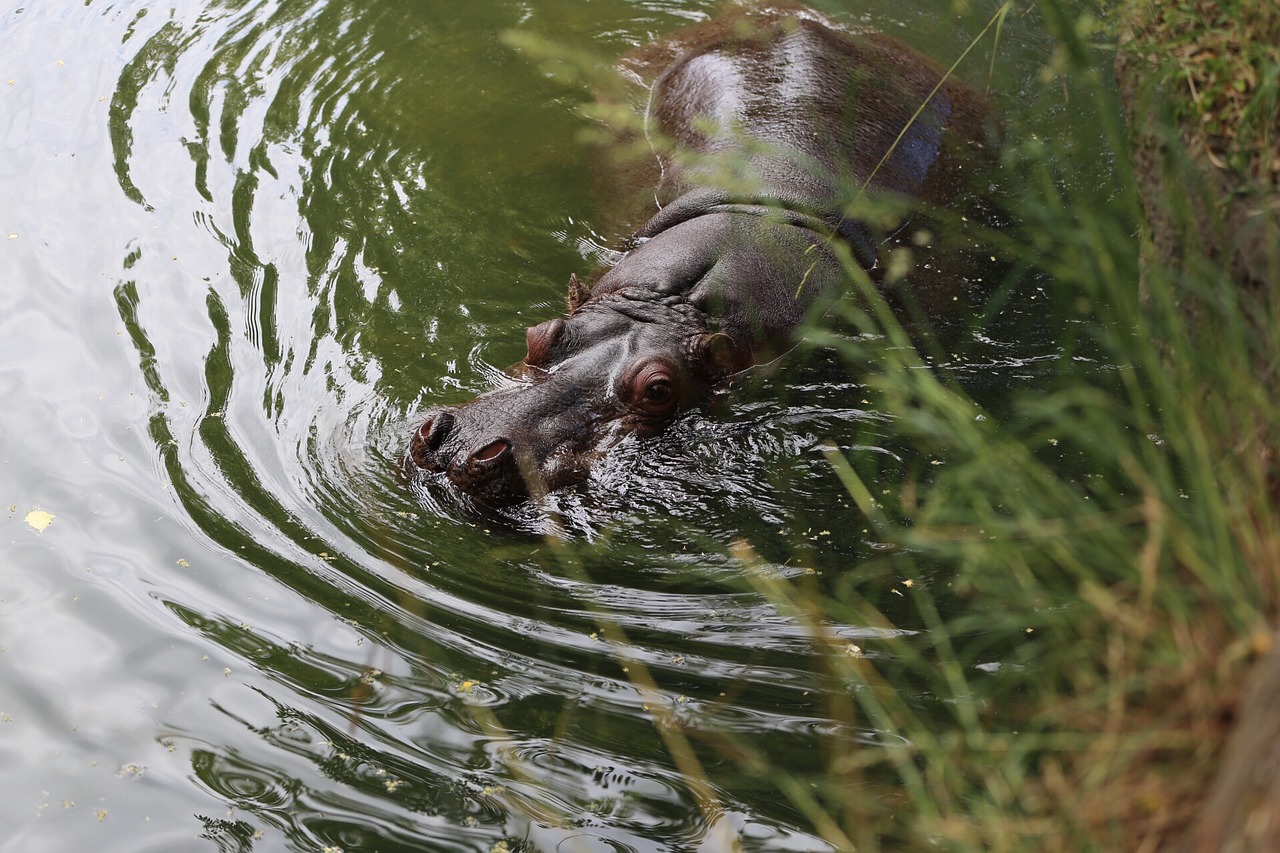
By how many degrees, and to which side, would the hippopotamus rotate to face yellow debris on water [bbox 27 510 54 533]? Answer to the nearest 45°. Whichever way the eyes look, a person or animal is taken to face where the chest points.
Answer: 0° — it already faces it

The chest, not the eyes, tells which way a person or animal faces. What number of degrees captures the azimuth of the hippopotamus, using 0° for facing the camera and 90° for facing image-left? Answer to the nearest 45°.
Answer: approximately 45°
